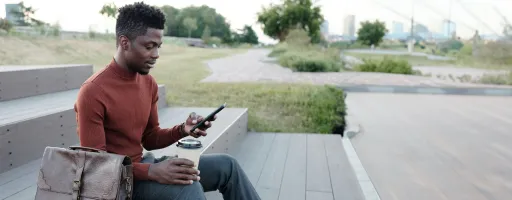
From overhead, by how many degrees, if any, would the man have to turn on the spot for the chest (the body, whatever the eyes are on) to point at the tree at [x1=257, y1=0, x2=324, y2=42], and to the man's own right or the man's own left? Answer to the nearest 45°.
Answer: approximately 135° to the man's own left

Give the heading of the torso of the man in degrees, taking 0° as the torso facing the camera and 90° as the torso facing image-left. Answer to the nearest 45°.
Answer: approximately 315°

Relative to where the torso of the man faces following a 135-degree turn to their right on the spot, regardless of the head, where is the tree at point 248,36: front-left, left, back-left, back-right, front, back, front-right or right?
right

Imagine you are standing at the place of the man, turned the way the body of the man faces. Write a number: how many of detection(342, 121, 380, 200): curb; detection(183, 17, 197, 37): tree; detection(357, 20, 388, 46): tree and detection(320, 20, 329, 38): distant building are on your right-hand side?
0

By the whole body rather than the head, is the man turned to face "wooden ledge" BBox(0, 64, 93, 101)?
no

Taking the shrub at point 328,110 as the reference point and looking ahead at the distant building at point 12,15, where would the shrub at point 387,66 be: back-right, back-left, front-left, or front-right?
front-right

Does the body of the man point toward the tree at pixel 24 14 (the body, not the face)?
no

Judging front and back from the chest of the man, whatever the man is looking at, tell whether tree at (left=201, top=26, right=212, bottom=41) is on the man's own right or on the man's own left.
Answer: on the man's own left

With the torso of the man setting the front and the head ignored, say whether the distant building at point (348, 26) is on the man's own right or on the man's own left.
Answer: on the man's own left

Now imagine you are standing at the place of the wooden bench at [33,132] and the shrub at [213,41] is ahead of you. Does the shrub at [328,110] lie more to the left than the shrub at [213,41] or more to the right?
right

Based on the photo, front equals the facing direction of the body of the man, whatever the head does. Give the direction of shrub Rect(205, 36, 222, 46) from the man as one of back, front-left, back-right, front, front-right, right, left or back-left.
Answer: back-left

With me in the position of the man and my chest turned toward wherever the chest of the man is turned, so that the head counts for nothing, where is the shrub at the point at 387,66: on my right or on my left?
on my left

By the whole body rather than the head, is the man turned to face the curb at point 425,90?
no
